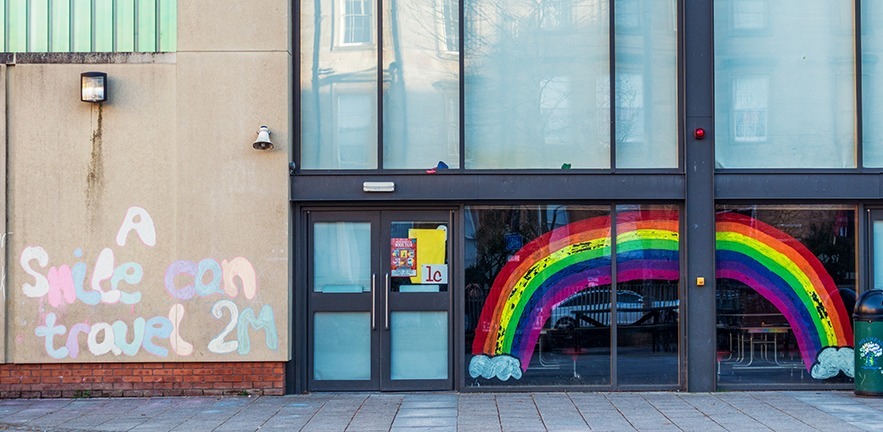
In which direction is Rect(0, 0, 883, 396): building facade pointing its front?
toward the camera

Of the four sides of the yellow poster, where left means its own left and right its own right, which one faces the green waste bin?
left
